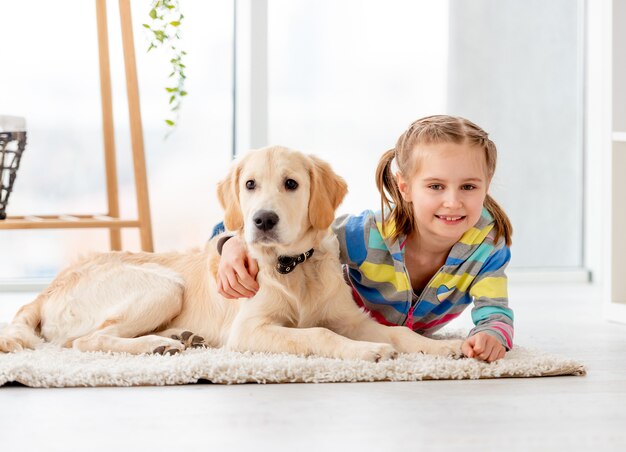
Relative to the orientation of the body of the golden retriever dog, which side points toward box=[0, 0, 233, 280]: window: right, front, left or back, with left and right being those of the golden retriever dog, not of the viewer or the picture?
left

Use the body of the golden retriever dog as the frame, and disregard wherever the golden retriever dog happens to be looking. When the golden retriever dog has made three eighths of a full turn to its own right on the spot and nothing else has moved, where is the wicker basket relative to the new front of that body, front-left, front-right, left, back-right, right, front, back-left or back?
right

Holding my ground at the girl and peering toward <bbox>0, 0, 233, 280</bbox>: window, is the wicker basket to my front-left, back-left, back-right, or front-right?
front-left

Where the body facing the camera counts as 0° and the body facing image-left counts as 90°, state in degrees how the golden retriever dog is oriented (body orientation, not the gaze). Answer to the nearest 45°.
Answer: approximately 270°

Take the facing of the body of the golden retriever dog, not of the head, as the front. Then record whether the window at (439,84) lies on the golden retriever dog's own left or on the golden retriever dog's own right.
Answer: on the golden retriever dog's own left
